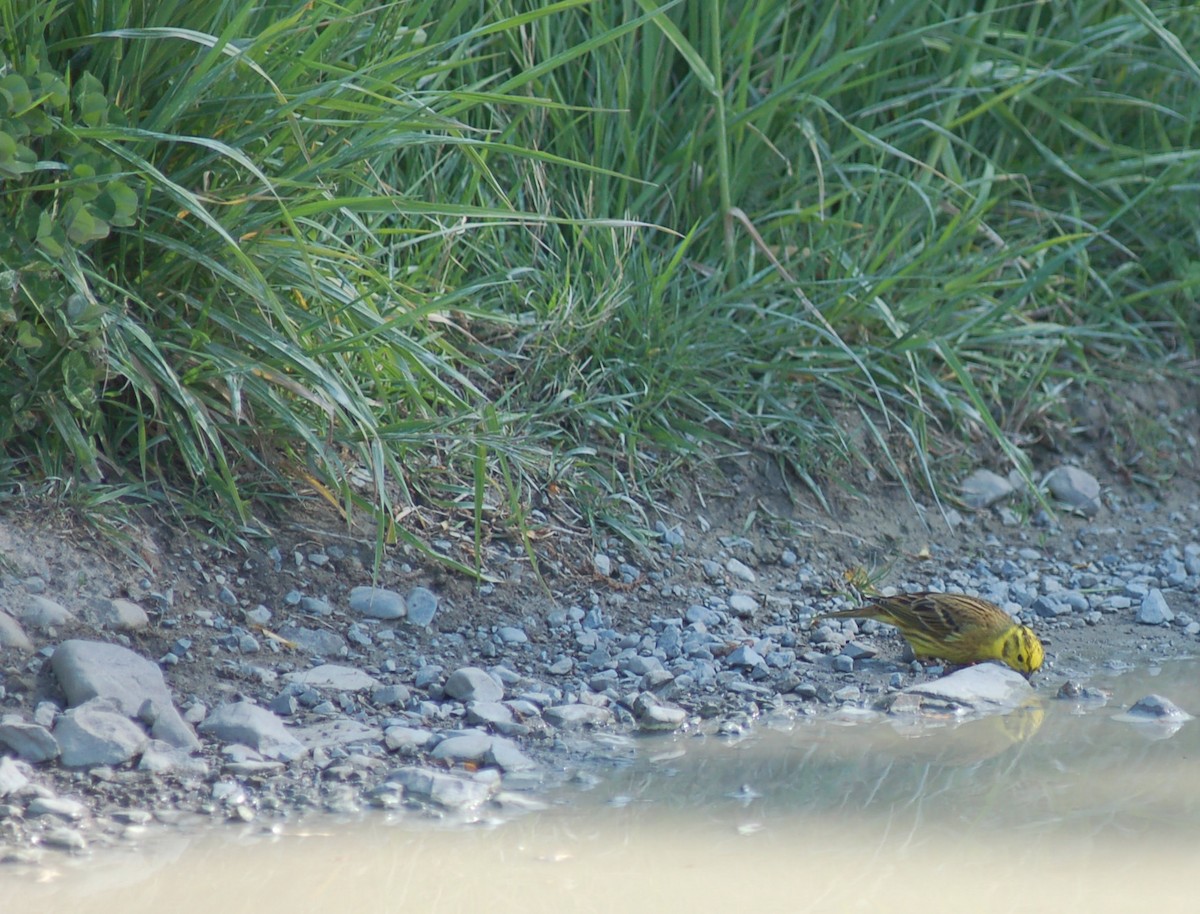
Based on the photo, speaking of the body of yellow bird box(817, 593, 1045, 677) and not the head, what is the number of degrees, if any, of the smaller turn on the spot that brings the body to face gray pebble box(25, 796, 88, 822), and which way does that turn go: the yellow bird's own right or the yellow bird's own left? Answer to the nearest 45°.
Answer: approximately 135° to the yellow bird's own right

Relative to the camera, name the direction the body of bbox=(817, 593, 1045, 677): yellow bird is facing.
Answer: to the viewer's right

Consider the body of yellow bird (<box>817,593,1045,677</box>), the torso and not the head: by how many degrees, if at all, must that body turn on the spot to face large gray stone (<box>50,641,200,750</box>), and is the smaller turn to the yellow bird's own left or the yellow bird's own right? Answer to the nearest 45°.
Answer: approximately 135° to the yellow bird's own right

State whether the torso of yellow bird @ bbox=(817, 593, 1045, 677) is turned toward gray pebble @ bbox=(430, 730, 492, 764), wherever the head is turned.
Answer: no

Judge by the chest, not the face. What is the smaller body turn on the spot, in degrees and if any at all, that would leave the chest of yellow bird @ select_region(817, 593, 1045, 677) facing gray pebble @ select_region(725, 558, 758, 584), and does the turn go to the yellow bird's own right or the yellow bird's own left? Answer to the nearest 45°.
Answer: approximately 135° to the yellow bird's own left

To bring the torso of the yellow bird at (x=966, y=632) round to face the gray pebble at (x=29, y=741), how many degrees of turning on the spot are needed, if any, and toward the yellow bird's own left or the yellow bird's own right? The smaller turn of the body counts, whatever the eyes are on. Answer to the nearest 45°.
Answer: approximately 135° to the yellow bird's own right

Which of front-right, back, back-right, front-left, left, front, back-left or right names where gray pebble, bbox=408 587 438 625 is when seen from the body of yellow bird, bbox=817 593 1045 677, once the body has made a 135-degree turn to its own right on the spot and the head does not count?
front-right

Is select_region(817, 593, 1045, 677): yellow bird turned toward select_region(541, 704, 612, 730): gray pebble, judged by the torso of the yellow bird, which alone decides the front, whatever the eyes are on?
no

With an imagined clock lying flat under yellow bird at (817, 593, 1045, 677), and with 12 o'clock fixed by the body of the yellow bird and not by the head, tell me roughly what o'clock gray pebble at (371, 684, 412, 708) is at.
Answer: The gray pebble is roughly at 5 o'clock from the yellow bird.

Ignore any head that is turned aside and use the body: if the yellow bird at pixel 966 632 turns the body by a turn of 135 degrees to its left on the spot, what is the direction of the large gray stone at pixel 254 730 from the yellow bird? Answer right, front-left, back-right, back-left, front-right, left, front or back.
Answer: left

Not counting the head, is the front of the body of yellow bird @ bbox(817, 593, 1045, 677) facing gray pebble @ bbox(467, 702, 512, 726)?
no

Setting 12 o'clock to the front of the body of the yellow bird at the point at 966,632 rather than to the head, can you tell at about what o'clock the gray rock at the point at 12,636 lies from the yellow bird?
The gray rock is roughly at 5 o'clock from the yellow bird.

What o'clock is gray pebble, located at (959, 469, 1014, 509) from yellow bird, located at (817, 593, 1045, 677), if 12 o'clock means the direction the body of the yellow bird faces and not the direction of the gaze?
The gray pebble is roughly at 9 o'clock from the yellow bird.
